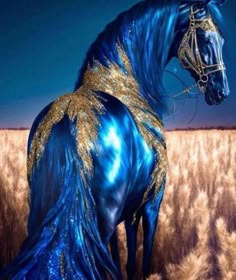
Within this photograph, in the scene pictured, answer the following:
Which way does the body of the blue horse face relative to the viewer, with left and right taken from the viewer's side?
facing away from the viewer and to the right of the viewer
